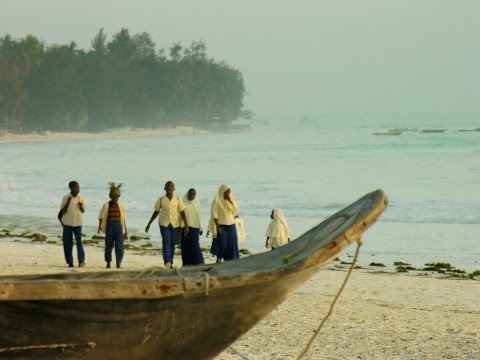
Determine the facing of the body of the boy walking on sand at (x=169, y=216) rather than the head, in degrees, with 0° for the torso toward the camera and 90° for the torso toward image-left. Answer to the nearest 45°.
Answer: approximately 0°

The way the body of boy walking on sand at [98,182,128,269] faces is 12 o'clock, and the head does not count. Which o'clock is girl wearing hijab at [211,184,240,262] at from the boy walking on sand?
The girl wearing hijab is roughly at 9 o'clock from the boy walking on sand.

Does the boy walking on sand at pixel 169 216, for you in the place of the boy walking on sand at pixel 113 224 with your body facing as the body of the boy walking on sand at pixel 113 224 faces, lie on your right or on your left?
on your left

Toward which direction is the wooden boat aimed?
to the viewer's right

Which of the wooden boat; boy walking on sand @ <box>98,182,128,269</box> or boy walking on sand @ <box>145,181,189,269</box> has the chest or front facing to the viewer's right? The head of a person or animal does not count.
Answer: the wooden boat

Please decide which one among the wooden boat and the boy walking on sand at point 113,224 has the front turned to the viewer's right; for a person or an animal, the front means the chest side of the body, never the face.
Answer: the wooden boat

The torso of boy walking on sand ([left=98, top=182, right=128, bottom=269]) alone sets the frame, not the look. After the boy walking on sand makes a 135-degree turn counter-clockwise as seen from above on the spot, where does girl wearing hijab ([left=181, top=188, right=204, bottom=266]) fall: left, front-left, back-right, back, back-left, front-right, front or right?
front-right

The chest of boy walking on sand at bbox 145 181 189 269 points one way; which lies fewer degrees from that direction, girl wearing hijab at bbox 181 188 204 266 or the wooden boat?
the wooden boat

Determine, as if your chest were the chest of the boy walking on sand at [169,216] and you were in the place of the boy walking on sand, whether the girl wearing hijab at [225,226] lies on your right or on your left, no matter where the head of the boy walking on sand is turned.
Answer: on your left

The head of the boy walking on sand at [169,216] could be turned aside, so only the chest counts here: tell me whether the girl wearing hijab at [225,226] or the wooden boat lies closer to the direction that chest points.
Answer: the wooden boat

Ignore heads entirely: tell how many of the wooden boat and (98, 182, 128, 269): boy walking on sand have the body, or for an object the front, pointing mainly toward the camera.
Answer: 1

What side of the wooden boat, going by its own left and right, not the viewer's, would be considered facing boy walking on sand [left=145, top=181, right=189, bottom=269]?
left

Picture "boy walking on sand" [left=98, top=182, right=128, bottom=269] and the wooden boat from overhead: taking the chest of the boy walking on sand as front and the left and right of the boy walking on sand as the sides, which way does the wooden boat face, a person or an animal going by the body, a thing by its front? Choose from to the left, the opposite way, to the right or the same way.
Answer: to the left
